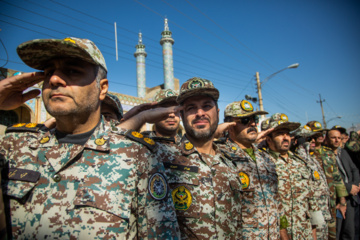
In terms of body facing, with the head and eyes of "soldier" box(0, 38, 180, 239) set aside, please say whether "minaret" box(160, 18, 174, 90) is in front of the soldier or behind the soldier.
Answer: behind

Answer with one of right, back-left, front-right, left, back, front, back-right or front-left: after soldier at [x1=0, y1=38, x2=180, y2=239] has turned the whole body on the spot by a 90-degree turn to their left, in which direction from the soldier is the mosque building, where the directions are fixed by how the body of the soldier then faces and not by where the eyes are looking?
back-left

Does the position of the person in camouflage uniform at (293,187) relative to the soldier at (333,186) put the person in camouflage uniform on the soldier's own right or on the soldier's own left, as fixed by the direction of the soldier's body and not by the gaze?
on the soldier's own right

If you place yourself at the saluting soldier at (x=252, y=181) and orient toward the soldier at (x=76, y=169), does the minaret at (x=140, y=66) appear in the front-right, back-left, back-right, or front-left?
back-right

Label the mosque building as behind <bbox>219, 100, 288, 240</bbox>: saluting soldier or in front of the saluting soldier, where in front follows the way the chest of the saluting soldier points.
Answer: behind
